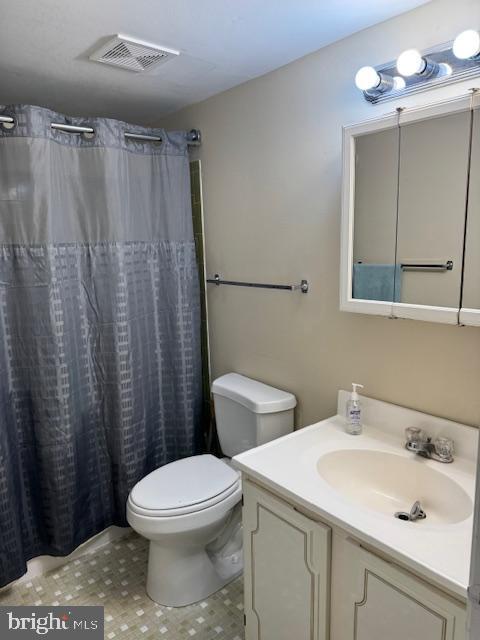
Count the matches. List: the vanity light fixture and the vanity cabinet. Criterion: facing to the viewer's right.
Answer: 0

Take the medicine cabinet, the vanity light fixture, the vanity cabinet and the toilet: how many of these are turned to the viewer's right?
0

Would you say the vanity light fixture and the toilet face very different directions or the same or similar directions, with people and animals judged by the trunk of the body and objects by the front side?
same or similar directions

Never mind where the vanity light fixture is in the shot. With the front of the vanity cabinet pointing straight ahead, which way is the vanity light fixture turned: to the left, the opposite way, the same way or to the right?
the same way

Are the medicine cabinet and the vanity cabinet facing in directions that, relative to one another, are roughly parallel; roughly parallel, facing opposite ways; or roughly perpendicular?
roughly parallel

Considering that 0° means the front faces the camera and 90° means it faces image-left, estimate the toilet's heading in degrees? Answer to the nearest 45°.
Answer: approximately 45°

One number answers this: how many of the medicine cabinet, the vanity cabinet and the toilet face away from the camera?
0

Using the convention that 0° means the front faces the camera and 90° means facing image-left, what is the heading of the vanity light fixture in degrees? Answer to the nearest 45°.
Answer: approximately 45°

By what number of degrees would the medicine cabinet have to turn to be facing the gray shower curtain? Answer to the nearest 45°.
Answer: approximately 45° to its right

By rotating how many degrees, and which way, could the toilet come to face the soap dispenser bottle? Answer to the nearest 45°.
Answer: approximately 90° to its left

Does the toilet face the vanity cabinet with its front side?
no

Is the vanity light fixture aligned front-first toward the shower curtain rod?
no

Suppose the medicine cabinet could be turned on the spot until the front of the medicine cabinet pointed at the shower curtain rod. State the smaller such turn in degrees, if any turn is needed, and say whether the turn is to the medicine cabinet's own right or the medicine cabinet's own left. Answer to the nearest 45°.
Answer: approximately 45° to the medicine cabinet's own right
